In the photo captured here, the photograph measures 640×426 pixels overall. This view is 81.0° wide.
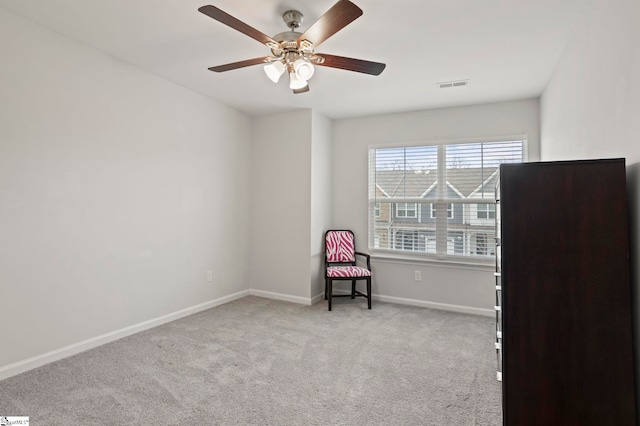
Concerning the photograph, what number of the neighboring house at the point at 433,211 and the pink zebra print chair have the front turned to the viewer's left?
0

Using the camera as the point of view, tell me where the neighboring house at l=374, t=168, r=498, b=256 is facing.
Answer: facing the viewer

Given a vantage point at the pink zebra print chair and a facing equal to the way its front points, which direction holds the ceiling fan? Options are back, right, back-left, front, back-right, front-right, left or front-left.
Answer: front-right

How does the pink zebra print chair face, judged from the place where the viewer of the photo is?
facing the viewer and to the right of the viewer

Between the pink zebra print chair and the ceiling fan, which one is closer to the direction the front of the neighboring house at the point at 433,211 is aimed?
the ceiling fan

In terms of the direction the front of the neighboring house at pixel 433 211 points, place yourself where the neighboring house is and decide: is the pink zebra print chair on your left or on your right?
on your right
